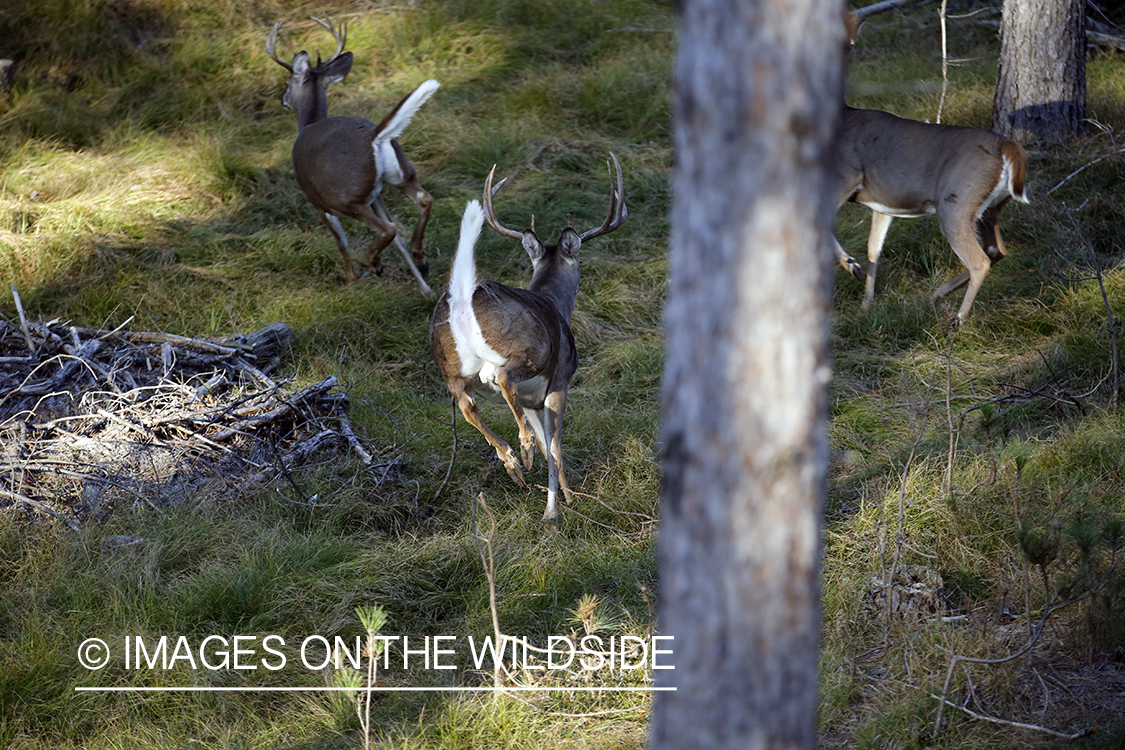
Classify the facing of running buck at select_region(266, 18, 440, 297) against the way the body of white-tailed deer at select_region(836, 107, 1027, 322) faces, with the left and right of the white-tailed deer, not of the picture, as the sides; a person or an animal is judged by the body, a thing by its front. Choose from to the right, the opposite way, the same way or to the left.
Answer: the same way

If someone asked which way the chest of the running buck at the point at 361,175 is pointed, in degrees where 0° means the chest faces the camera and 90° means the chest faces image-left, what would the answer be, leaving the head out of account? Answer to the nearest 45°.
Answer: approximately 135°

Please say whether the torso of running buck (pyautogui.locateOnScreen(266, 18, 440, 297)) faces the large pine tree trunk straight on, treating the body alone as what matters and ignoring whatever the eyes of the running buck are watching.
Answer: no

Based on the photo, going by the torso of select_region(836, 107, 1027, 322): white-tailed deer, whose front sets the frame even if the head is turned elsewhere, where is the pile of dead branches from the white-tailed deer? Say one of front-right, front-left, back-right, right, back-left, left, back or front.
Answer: front-left

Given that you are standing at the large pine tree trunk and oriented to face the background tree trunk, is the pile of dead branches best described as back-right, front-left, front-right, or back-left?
front-left

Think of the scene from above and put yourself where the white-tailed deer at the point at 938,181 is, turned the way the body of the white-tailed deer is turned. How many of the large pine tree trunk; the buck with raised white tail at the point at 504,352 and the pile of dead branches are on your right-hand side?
0

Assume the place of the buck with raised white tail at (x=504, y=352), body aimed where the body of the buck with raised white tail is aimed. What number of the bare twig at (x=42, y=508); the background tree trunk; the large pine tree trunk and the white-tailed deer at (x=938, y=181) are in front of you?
2

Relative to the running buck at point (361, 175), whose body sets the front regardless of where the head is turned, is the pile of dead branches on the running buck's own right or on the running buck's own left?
on the running buck's own left

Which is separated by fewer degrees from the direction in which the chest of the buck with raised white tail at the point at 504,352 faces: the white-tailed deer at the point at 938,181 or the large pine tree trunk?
the white-tailed deer

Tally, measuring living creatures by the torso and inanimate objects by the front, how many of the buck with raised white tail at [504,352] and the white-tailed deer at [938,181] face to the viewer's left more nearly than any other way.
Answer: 1

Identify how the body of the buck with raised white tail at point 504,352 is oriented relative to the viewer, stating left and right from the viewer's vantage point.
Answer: facing away from the viewer and to the right of the viewer

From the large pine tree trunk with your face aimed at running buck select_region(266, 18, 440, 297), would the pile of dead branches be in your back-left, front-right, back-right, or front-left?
front-left

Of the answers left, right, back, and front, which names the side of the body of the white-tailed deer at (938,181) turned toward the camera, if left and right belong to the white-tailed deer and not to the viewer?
left

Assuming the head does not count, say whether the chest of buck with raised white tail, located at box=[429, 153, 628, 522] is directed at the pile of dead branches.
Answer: no

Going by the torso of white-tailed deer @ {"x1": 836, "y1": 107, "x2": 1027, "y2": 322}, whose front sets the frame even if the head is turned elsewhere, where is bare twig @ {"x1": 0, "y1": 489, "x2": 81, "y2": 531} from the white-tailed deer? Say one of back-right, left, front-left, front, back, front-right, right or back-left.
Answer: front-left

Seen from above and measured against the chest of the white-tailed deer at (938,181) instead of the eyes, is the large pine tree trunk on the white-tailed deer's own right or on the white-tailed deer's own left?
on the white-tailed deer's own left
